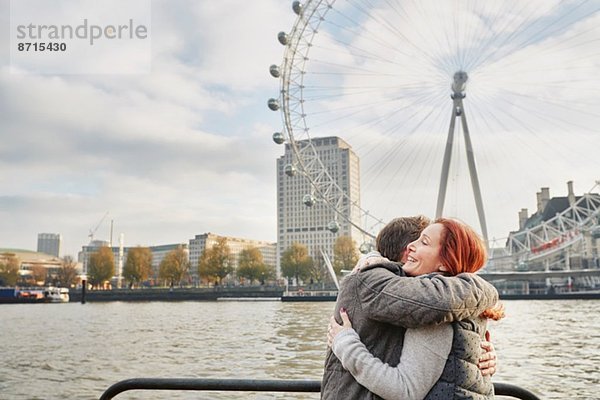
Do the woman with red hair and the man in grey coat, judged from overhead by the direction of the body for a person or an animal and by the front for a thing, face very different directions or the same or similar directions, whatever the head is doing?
very different directions
